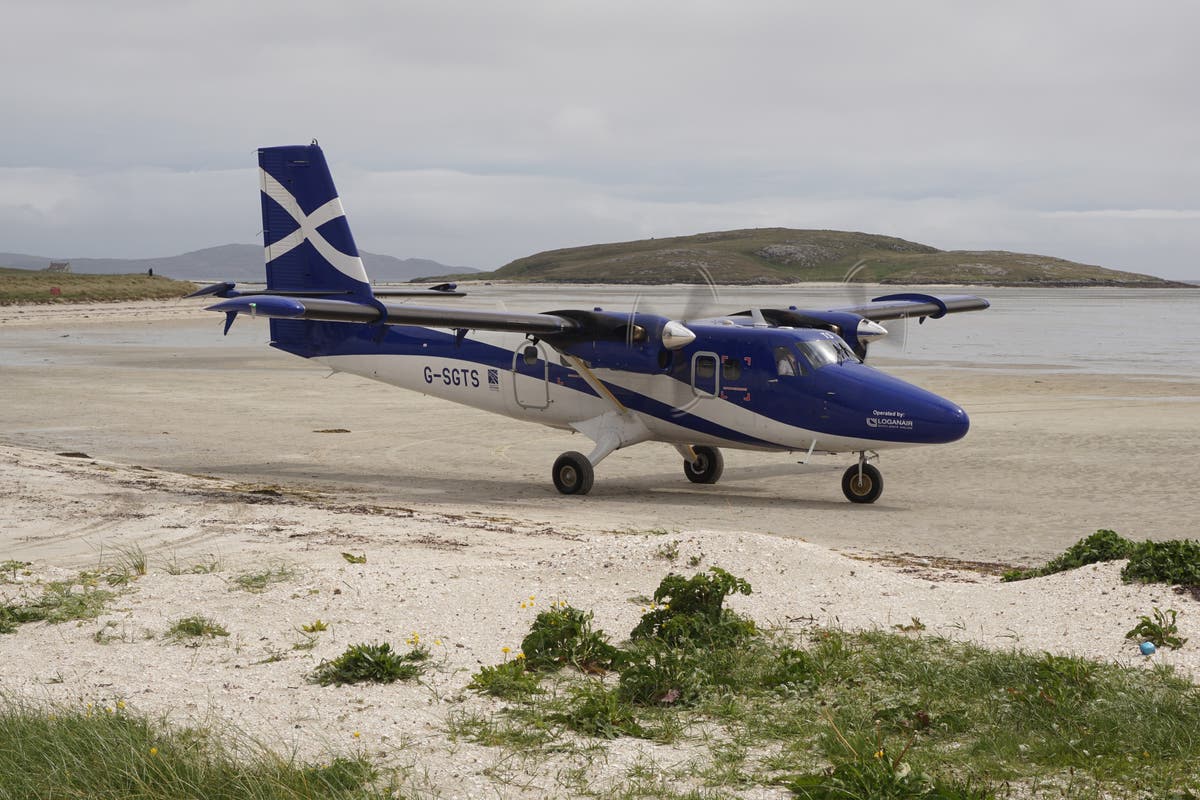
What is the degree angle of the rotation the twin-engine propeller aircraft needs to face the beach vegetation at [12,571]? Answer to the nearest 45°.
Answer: approximately 90° to its right

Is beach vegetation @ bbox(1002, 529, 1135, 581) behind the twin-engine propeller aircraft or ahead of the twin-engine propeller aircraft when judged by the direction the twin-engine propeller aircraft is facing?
ahead

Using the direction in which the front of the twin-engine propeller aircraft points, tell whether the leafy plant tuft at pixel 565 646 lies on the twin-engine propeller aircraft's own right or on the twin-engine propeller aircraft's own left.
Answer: on the twin-engine propeller aircraft's own right

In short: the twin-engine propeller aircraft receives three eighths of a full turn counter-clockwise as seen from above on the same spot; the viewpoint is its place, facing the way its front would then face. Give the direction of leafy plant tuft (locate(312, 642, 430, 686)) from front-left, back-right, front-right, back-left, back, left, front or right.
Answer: back

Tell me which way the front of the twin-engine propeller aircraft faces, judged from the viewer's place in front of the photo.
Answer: facing the viewer and to the right of the viewer

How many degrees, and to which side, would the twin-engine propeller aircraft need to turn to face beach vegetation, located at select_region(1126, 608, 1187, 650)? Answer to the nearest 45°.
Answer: approximately 45° to its right

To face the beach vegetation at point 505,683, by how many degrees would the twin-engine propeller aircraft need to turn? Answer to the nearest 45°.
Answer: approximately 45° to its right

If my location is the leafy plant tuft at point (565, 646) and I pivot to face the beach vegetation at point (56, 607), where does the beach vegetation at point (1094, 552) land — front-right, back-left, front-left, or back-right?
back-right

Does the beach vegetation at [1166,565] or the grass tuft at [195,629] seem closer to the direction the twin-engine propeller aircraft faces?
the beach vegetation

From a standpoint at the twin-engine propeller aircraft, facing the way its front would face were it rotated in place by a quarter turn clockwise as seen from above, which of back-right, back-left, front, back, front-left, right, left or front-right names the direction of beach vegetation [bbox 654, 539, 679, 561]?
front-left

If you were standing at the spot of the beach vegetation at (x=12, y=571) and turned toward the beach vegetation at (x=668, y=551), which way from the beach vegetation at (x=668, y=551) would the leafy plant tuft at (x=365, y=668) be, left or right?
right
